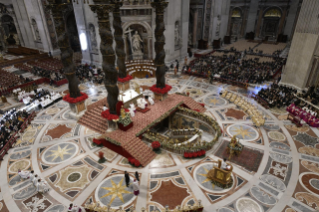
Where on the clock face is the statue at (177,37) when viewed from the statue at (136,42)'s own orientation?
the statue at (177,37) is roughly at 9 o'clock from the statue at (136,42).

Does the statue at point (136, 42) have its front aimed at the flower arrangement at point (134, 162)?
yes

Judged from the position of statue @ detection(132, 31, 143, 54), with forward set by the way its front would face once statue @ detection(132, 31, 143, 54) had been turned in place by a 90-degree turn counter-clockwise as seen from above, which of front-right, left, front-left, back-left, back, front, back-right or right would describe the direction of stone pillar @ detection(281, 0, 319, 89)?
front-right

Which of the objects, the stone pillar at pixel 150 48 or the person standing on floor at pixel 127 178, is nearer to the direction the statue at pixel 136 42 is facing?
the person standing on floor

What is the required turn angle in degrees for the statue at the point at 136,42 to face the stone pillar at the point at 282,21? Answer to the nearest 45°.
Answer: approximately 90° to its left

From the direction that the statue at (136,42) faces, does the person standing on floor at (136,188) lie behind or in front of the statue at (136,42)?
in front

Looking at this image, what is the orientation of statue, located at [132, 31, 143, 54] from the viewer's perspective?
toward the camera

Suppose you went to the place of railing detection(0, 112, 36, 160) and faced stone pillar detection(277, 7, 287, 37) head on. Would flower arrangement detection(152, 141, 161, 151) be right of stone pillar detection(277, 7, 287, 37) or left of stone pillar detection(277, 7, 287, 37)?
right

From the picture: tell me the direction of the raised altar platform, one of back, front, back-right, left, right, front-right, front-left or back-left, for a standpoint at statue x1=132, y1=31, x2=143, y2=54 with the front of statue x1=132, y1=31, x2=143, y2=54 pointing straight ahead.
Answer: front

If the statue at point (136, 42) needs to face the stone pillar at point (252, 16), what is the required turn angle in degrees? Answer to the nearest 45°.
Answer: approximately 135° to its left

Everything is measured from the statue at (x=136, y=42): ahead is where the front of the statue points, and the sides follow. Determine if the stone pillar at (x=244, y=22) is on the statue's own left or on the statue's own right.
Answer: on the statue's own left

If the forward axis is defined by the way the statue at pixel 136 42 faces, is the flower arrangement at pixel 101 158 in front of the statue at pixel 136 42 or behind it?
in front

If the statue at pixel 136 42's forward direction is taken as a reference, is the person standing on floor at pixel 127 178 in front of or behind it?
in front

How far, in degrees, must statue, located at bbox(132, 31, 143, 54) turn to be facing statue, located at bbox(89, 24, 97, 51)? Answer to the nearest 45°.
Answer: approximately 90° to its right

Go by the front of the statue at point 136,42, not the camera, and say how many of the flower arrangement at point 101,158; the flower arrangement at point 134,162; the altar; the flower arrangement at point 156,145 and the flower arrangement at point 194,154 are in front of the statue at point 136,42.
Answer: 5

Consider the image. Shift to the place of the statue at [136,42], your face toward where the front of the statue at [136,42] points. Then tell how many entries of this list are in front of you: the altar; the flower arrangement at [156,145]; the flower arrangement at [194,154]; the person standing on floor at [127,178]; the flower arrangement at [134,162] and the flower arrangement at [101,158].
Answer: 6
